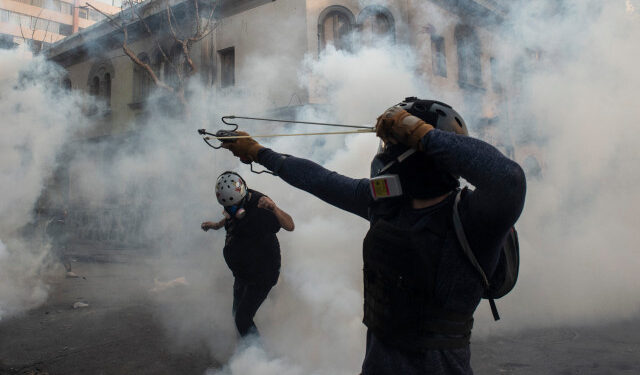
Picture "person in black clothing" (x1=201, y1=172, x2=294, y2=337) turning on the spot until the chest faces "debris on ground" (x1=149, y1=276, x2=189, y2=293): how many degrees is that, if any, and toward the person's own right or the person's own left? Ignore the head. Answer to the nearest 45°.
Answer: approximately 135° to the person's own right

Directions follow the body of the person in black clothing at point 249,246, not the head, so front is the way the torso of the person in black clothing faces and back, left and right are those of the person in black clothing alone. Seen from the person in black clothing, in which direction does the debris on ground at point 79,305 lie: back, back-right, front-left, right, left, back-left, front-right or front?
right

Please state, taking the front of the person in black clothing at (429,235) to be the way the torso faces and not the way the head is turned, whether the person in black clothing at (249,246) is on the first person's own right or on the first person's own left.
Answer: on the first person's own right

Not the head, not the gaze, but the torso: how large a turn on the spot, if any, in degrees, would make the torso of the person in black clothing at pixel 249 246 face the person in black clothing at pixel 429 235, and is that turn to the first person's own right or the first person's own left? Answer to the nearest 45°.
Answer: approximately 45° to the first person's own left

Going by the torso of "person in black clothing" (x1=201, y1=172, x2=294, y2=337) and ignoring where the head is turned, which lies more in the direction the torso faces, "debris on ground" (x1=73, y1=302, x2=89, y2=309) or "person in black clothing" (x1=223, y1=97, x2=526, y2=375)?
the person in black clothing

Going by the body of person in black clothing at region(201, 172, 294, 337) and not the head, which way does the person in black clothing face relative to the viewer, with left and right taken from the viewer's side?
facing the viewer and to the left of the viewer
